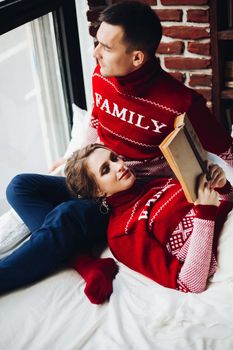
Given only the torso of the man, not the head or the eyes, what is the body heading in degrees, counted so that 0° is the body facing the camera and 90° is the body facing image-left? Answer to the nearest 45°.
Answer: approximately 45°

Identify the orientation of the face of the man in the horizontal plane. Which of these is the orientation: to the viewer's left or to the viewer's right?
to the viewer's left
